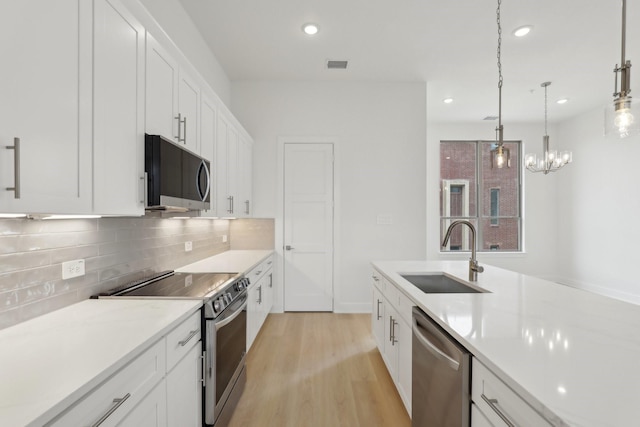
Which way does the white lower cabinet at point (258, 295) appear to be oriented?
to the viewer's right

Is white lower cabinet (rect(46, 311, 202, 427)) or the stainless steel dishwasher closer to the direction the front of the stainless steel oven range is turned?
the stainless steel dishwasher

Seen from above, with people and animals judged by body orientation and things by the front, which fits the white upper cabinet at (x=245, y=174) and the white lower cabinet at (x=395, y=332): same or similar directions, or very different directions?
very different directions

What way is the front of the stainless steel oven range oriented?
to the viewer's right

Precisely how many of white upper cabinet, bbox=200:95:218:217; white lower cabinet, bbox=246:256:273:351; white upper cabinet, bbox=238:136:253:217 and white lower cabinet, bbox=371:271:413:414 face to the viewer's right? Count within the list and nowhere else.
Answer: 3

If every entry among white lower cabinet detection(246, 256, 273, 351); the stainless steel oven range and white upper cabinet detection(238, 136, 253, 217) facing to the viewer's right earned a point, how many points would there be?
3

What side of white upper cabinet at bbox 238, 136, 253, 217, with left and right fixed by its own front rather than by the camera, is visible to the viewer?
right

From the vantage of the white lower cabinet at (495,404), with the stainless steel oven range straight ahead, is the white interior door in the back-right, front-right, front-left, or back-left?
front-right

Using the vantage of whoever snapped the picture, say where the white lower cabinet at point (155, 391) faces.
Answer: facing the viewer and to the right of the viewer

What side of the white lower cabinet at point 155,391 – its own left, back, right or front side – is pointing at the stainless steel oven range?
left

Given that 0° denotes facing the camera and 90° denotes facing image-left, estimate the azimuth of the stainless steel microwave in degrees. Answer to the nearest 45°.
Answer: approximately 315°

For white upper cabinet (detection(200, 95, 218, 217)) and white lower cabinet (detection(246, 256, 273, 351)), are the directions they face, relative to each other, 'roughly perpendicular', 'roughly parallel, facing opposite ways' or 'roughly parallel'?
roughly parallel

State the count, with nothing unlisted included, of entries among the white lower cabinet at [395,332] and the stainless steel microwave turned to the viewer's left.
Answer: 1

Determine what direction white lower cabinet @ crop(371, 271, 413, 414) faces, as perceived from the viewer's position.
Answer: facing to the left of the viewer

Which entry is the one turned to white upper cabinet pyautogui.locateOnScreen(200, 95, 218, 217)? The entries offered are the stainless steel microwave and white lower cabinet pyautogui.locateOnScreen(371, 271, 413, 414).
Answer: the white lower cabinet
